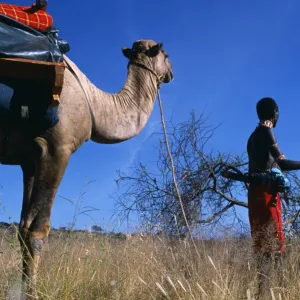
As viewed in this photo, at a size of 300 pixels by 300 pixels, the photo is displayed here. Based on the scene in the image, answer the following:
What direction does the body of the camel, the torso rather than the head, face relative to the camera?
to the viewer's right

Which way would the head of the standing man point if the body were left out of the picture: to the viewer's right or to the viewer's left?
to the viewer's right

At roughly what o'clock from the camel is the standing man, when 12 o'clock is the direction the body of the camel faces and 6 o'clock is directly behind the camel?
The standing man is roughly at 12 o'clock from the camel.
